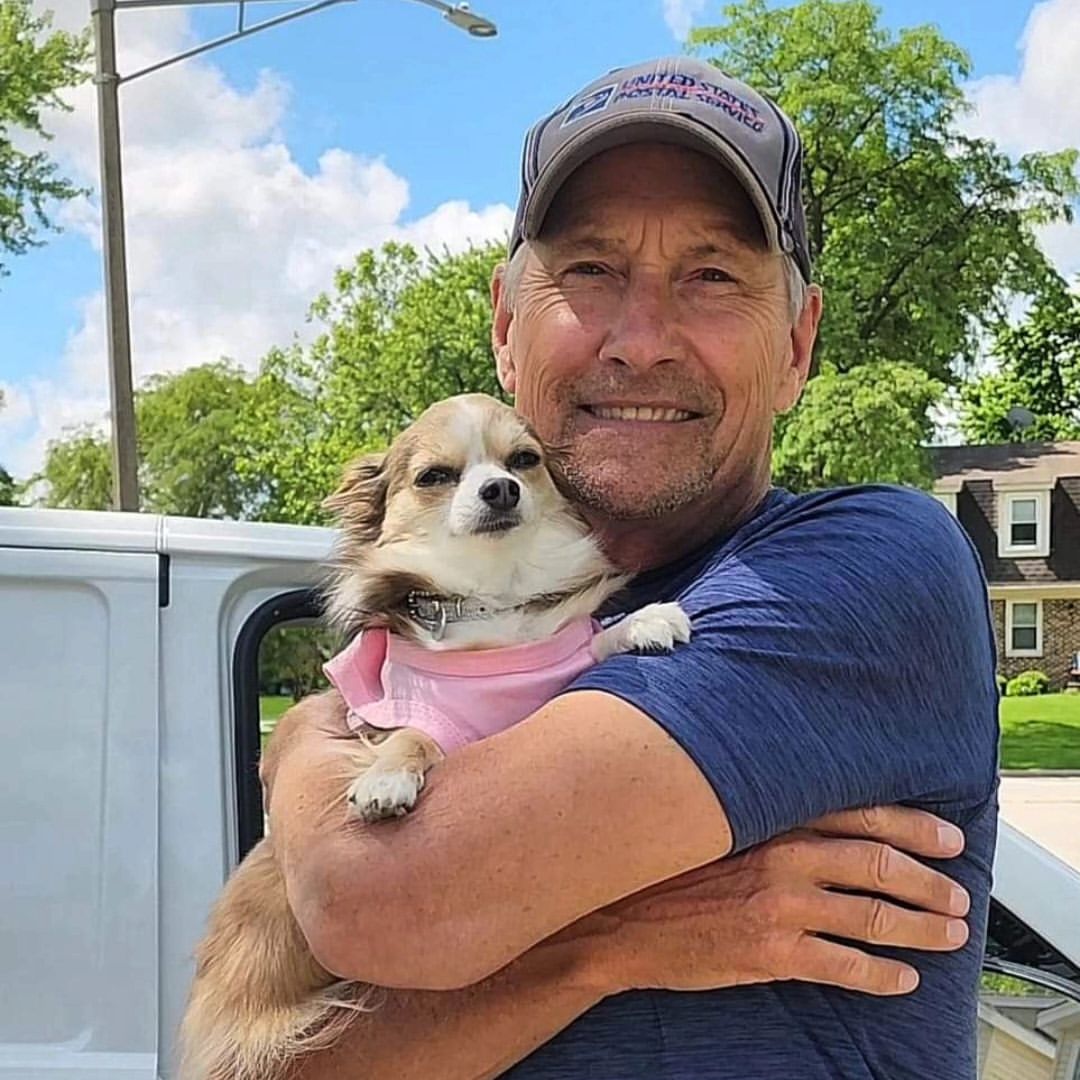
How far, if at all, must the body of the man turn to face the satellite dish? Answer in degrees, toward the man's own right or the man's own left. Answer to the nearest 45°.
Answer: approximately 135° to the man's own right

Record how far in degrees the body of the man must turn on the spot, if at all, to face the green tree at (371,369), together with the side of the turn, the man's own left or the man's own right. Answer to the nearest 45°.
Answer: approximately 135° to the man's own right

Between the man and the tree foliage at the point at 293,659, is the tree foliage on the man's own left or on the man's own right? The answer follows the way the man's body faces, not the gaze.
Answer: on the man's own right

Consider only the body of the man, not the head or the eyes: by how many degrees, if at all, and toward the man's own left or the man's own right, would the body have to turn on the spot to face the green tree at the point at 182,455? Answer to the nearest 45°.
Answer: approximately 135° to the man's own right

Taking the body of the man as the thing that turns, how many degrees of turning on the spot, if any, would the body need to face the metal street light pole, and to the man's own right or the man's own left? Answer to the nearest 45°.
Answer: approximately 90° to the man's own right

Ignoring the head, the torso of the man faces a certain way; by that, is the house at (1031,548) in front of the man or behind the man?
behind

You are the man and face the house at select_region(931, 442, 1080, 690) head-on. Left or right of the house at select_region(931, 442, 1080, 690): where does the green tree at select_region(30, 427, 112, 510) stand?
left

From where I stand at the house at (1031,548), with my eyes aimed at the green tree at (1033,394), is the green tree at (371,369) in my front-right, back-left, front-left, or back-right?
back-left
